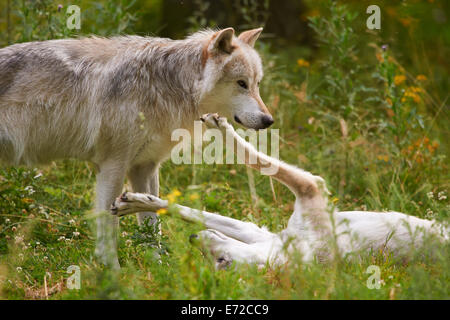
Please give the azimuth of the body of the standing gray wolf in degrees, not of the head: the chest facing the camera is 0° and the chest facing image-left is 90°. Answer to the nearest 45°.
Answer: approximately 270°

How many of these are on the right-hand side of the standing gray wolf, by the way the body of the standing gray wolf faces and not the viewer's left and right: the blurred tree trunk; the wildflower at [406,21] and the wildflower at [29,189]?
0

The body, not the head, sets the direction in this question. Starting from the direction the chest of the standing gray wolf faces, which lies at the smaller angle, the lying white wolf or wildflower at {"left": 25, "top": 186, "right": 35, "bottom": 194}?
the lying white wolf

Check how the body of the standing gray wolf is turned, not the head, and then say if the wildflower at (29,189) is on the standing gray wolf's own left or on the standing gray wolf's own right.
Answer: on the standing gray wolf's own left

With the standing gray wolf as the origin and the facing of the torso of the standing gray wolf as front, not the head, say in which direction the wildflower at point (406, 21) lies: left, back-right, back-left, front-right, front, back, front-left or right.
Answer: front-left

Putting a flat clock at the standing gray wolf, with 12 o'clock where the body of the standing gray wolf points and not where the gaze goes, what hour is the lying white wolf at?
The lying white wolf is roughly at 1 o'clock from the standing gray wolf.

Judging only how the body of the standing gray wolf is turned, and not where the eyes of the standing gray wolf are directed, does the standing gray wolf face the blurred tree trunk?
no
